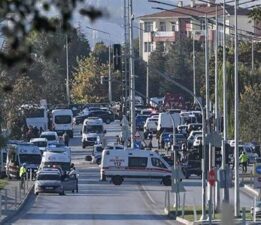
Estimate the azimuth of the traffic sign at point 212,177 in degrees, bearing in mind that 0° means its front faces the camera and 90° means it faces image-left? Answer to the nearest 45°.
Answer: approximately 45°
